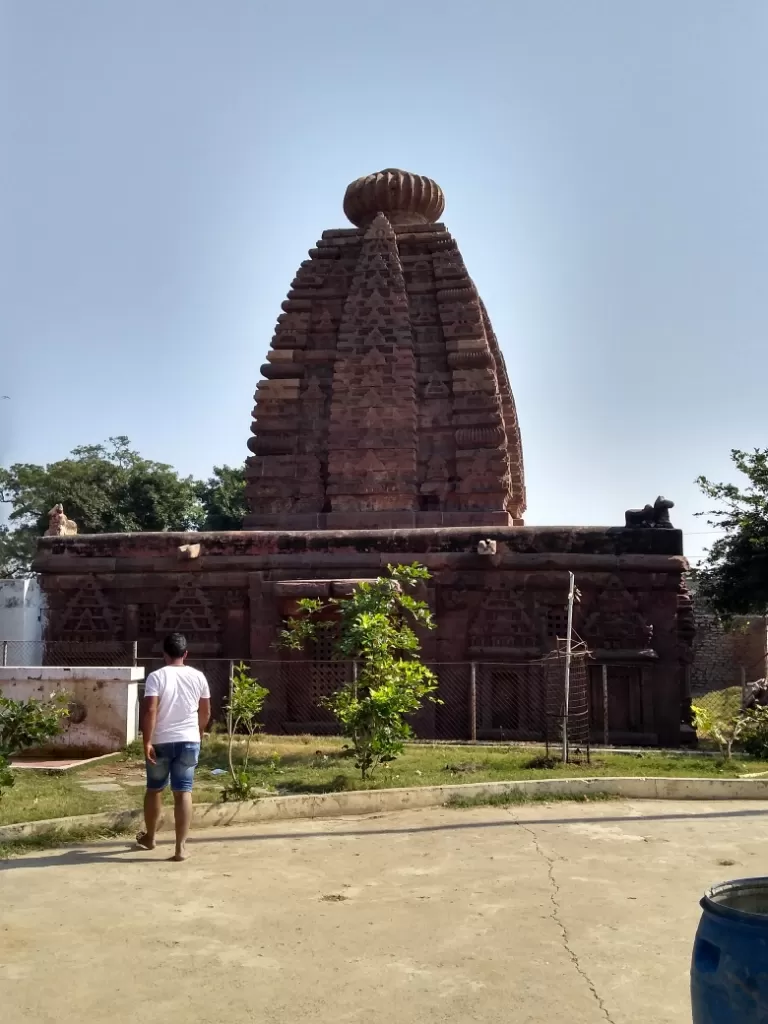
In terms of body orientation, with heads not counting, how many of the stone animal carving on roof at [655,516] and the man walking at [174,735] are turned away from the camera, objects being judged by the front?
1

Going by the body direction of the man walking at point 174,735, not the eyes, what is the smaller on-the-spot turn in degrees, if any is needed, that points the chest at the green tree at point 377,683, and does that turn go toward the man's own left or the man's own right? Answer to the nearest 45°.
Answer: approximately 45° to the man's own right

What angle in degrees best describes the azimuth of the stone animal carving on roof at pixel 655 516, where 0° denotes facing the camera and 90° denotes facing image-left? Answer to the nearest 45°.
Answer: approximately 270°

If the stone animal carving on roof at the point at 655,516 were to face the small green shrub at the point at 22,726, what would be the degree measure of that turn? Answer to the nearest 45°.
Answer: approximately 135° to its right

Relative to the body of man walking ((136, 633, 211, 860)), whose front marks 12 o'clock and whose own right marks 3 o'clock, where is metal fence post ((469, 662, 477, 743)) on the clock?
The metal fence post is roughly at 1 o'clock from the man walking.

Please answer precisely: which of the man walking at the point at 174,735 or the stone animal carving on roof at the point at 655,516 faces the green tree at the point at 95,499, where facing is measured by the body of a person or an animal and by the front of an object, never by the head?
the man walking

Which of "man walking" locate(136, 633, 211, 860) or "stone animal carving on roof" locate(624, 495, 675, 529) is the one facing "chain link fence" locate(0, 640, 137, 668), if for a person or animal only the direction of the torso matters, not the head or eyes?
the man walking

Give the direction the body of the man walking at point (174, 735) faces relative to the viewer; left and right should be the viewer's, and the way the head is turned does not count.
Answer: facing away from the viewer

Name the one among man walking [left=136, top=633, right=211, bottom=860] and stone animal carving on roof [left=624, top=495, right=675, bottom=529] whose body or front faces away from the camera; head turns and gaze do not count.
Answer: the man walking

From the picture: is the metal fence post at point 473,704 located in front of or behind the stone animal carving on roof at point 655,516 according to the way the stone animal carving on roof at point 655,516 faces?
behind
